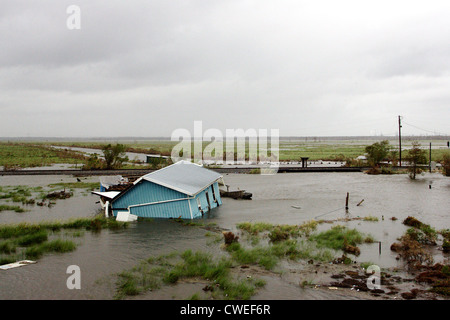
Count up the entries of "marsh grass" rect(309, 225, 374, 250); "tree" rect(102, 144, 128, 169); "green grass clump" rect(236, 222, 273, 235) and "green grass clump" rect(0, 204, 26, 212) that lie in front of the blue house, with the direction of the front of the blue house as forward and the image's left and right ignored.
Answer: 2

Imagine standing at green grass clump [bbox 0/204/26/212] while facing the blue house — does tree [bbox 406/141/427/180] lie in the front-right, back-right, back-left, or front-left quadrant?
front-left

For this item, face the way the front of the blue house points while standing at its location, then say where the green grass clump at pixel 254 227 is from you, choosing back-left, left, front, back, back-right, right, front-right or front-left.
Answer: front

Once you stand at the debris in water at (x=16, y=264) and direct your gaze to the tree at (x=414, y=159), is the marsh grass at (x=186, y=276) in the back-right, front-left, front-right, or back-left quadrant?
front-right

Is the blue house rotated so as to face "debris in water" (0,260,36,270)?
no

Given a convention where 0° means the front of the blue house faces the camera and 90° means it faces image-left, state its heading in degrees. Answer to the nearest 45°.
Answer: approximately 315°

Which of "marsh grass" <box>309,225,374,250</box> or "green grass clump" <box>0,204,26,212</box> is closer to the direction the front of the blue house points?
the marsh grass

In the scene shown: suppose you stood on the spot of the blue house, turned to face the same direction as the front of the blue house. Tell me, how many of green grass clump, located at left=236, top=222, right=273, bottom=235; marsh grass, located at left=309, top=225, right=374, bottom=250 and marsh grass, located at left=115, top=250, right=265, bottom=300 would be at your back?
0

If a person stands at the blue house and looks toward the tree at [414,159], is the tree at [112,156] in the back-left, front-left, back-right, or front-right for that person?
front-left

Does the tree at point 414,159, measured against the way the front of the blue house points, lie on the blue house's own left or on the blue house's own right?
on the blue house's own left

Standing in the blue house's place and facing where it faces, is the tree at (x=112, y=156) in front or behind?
behind

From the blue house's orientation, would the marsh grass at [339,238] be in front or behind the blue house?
in front

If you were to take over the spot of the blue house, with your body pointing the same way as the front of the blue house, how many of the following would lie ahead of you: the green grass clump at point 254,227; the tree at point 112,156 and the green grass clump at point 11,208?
1
